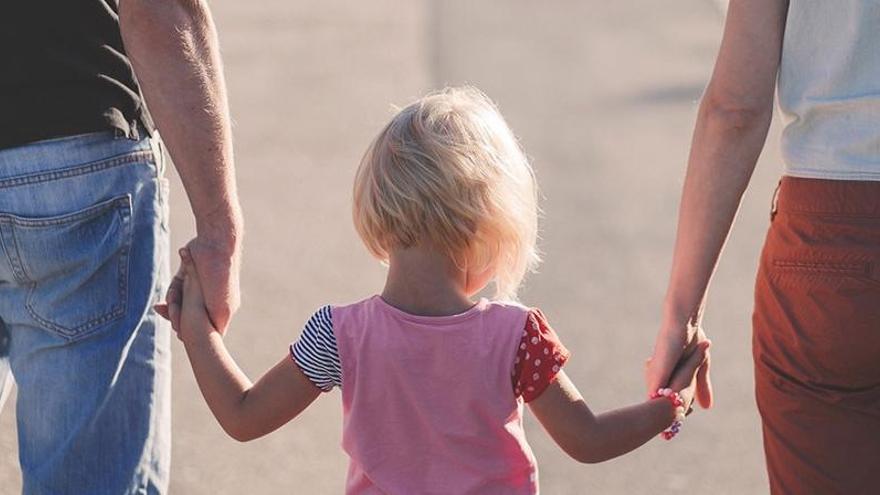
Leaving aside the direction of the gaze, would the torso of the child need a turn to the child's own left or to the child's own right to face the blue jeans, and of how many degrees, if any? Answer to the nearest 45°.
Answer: approximately 90° to the child's own left

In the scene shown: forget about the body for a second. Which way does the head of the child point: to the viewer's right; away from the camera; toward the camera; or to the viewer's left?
away from the camera

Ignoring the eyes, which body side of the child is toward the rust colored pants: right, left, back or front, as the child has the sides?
right

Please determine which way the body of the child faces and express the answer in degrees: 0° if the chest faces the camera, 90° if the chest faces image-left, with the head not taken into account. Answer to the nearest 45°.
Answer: approximately 180°
